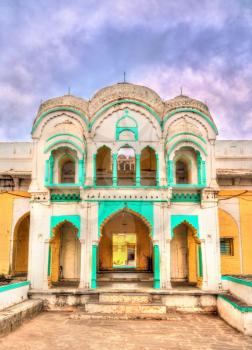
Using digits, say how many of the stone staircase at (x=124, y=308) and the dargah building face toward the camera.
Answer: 2

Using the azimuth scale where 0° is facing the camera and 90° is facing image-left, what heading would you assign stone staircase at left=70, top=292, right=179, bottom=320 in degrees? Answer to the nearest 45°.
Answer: approximately 0°

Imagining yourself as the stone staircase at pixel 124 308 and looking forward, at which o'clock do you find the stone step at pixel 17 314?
The stone step is roughly at 2 o'clock from the stone staircase.

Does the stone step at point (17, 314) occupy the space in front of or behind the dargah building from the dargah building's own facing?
in front
